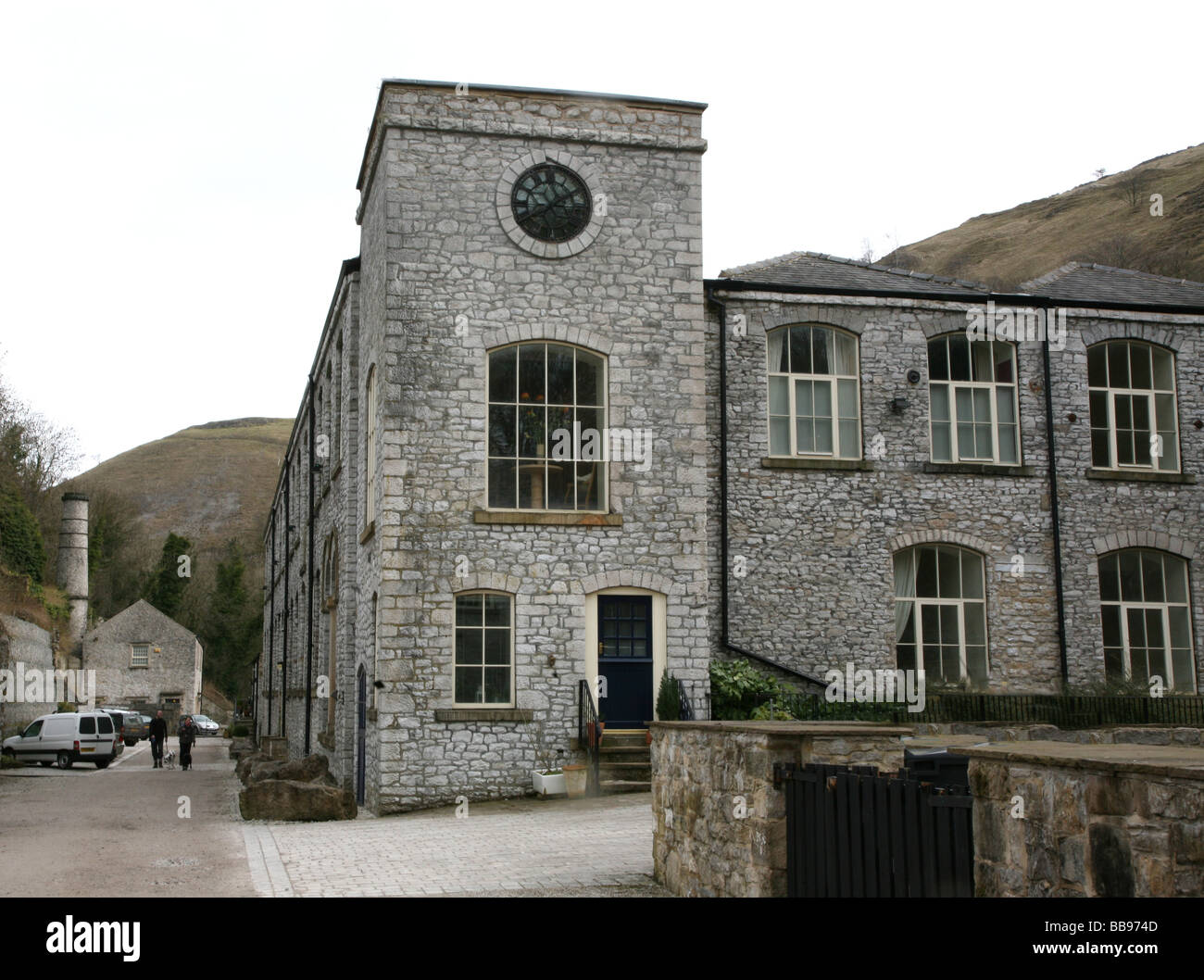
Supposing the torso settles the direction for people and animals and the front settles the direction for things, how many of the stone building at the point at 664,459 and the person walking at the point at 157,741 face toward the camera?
2

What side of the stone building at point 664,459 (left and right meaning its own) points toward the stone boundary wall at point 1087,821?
front

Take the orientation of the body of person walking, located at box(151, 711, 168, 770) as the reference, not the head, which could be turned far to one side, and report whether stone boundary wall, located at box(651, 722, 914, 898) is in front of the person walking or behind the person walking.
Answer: in front

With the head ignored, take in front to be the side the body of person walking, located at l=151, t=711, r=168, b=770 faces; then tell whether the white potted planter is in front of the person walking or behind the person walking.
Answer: in front

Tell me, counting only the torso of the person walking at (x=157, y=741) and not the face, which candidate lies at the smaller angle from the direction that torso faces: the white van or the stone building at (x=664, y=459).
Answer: the stone building

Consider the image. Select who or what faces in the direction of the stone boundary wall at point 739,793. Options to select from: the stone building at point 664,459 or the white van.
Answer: the stone building

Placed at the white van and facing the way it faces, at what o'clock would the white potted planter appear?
The white potted planter is roughly at 7 o'clock from the white van.

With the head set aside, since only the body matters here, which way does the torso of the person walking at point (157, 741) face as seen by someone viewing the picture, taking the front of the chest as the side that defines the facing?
toward the camera

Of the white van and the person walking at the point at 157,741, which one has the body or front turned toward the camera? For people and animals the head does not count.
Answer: the person walking

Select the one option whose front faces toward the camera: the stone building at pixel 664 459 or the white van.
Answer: the stone building

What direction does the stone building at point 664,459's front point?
toward the camera

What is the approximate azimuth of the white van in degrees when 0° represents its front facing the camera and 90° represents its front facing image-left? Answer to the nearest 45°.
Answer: approximately 135°

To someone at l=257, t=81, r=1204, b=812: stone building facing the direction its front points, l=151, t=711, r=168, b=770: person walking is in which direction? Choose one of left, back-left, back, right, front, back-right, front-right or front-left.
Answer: back-right

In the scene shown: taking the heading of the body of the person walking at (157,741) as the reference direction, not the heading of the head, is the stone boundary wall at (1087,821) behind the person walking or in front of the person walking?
in front

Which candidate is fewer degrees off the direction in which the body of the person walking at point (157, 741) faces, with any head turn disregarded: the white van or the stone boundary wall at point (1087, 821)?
the stone boundary wall

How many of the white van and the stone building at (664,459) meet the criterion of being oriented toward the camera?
1

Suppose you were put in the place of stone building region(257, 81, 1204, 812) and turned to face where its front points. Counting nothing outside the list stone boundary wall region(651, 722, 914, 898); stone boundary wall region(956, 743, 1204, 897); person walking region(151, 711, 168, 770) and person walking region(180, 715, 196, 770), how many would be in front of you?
2
